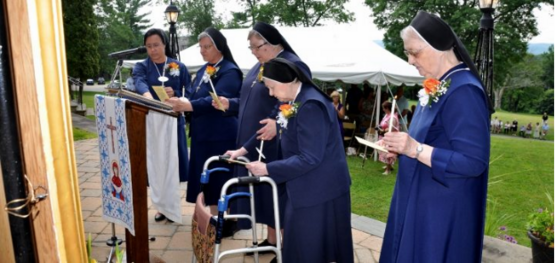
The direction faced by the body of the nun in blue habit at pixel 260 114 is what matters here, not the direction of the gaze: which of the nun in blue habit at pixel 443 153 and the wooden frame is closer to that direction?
the wooden frame

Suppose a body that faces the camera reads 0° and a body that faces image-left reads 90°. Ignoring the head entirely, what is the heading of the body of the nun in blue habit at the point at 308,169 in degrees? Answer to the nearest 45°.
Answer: approximately 90°

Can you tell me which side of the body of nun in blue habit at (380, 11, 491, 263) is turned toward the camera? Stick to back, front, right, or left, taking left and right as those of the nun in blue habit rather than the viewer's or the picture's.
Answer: left

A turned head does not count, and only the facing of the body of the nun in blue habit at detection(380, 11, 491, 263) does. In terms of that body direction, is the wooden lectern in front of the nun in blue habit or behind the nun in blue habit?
in front

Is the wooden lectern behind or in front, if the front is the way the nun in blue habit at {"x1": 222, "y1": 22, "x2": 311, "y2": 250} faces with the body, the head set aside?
in front

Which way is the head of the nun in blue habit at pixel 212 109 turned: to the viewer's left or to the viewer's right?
to the viewer's left

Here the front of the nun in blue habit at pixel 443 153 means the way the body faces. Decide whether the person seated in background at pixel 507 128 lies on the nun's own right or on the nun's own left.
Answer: on the nun's own right

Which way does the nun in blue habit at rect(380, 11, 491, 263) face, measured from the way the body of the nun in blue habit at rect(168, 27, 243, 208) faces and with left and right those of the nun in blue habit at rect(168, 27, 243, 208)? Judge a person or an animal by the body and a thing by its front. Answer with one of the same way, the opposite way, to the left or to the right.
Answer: to the right

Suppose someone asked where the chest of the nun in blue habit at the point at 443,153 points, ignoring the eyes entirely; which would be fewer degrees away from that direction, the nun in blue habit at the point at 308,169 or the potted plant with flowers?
the nun in blue habit

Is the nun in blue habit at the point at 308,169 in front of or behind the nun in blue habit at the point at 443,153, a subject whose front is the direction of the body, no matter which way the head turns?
in front

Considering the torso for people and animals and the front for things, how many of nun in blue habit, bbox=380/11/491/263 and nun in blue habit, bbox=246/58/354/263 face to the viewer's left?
2

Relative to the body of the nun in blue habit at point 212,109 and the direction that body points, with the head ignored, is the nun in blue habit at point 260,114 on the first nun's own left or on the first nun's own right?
on the first nun's own left
